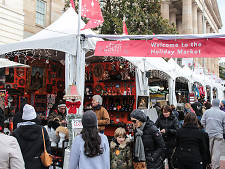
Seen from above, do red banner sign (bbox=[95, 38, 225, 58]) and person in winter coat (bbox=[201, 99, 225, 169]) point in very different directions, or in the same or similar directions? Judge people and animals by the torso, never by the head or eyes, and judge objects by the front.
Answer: very different directions

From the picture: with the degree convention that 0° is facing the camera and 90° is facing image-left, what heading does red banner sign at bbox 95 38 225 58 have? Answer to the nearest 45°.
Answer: approximately 0°

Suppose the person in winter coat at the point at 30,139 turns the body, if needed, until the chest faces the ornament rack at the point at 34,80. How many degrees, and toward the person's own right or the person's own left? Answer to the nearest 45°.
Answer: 0° — they already face it

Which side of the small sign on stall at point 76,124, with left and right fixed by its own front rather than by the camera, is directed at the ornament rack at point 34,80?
back

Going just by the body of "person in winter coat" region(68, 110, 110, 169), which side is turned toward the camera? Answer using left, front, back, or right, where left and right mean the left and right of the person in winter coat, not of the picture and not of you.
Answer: back

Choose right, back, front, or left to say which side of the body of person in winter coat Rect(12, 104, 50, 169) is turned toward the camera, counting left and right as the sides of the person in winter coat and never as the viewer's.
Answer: back

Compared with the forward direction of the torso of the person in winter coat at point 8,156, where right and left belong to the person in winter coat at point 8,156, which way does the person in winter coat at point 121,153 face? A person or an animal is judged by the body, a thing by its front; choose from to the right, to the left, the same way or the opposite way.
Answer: the opposite way

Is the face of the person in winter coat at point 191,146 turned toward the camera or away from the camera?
away from the camera

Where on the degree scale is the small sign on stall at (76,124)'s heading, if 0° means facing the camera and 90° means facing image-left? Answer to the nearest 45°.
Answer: approximately 0°

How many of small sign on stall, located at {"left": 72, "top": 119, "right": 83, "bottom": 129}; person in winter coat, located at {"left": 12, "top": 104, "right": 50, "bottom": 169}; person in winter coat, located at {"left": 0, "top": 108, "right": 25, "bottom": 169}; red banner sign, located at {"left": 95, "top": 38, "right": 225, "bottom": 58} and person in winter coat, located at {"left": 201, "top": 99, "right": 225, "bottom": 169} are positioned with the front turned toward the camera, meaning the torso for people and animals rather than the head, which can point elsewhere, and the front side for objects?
2

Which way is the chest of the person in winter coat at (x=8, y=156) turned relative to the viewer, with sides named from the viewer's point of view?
facing away from the viewer
